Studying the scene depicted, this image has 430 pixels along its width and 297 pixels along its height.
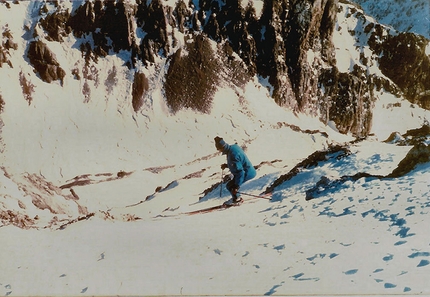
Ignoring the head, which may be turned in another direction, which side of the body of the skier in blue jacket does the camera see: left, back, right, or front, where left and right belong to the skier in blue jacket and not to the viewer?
left

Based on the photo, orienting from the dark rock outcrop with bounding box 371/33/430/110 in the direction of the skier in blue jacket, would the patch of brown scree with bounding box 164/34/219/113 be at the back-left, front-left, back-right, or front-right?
front-right

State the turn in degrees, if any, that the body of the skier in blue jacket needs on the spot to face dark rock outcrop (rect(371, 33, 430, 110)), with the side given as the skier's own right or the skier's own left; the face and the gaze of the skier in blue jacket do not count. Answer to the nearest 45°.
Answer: approximately 135° to the skier's own right

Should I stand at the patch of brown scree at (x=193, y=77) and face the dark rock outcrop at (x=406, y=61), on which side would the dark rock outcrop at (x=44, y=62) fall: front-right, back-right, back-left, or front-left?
back-left

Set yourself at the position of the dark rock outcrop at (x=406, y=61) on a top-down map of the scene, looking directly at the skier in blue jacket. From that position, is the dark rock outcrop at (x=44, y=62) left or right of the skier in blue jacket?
right

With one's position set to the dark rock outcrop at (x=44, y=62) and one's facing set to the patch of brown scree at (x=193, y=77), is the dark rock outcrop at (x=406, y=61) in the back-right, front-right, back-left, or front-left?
front-left

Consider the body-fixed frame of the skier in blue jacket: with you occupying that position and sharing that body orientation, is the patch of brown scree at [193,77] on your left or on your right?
on your right

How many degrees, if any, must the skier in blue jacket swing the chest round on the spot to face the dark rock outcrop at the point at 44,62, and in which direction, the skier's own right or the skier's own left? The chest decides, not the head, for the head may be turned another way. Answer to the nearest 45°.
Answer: approximately 45° to the skier's own right
